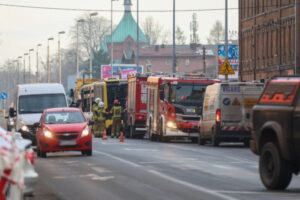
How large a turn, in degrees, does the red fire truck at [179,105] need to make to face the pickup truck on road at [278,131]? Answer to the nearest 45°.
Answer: approximately 45° to its right

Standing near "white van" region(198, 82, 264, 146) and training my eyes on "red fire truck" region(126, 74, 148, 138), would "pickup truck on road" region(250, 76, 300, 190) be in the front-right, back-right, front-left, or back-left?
back-left

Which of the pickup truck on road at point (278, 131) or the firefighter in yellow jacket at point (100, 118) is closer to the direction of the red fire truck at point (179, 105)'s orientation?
the pickup truck on road
